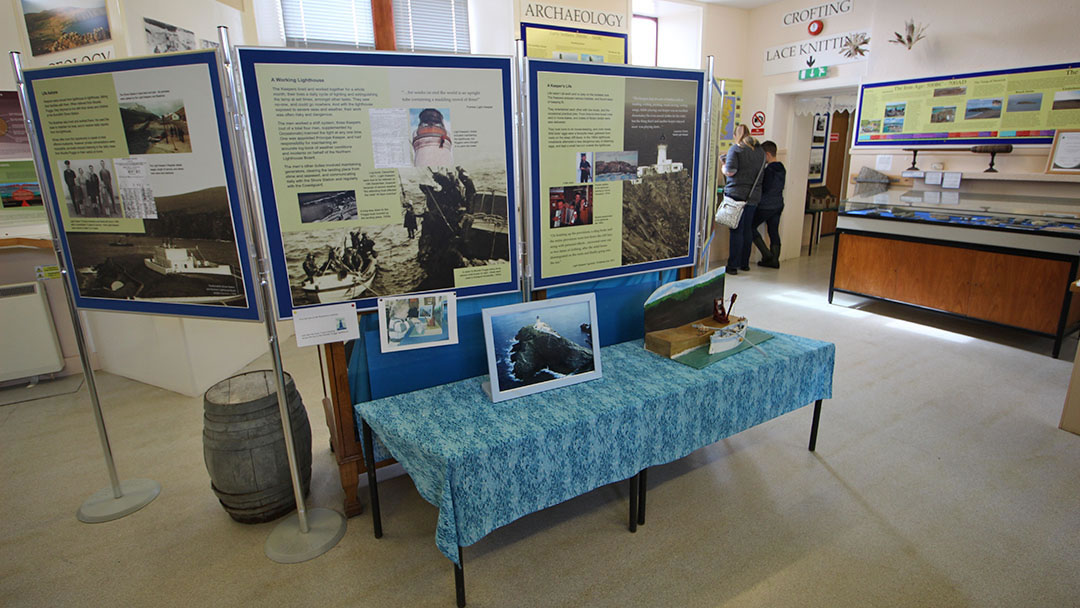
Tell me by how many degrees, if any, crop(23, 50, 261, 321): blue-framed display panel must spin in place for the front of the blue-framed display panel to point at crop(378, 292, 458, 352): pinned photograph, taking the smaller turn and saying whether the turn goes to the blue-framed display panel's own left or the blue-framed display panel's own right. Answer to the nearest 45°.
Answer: approximately 90° to the blue-framed display panel's own left

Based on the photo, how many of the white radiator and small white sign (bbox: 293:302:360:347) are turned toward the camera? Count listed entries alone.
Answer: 2

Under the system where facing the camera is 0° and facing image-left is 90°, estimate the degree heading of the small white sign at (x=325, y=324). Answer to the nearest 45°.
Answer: approximately 0°

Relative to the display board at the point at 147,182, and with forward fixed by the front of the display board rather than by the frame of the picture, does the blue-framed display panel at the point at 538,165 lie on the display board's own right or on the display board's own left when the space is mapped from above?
on the display board's own left

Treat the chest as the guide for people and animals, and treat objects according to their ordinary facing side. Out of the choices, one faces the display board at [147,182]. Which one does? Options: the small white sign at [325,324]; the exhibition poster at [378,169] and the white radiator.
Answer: the white radiator

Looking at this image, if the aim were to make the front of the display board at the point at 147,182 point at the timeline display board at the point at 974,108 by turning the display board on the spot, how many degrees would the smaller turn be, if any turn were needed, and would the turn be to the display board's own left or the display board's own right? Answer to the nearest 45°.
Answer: approximately 135° to the display board's own left

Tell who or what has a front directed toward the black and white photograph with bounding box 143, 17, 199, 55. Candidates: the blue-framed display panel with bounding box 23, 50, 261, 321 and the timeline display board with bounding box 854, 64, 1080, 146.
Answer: the timeline display board

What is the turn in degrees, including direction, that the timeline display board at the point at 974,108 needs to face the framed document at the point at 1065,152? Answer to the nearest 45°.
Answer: approximately 90° to its left

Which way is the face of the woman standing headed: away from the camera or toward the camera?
away from the camera

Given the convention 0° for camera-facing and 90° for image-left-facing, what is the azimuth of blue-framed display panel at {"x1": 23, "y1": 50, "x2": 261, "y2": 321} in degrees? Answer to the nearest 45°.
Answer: approximately 45°

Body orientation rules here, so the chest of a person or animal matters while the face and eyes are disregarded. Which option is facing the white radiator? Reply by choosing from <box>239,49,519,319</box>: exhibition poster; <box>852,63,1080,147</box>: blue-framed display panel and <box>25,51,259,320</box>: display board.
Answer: the blue-framed display panel

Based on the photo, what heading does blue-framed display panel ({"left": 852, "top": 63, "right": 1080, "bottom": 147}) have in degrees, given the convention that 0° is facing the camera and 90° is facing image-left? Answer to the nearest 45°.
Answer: approximately 45°

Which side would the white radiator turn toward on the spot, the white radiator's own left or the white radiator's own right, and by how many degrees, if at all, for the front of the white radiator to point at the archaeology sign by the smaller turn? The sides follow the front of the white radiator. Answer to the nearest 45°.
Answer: approximately 90° to the white radiator's own left

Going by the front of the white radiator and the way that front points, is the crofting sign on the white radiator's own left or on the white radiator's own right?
on the white radiator's own left

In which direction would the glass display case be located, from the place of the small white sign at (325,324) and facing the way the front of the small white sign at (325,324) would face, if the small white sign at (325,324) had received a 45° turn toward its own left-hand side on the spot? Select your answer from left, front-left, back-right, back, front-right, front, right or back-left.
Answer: front-left
